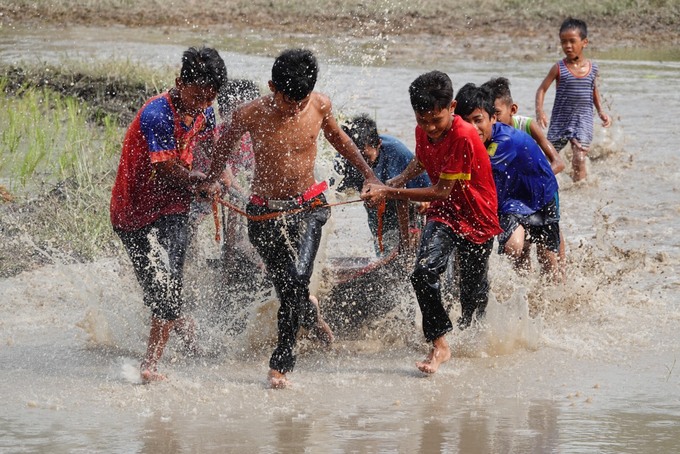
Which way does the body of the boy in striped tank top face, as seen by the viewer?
toward the camera

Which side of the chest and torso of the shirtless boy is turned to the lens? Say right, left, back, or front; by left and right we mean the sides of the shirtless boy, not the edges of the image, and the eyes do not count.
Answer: front

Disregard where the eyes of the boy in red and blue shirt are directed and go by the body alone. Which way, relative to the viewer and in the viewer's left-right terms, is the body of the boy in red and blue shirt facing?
facing the viewer and to the right of the viewer

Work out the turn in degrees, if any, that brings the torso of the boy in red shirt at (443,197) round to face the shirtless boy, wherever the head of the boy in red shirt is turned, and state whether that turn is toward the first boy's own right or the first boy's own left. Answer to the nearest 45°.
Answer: approximately 45° to the first boy's own right

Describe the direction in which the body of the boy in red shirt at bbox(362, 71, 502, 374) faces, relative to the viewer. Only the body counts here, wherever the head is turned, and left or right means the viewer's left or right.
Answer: facing the viewer and to the left of the viewer

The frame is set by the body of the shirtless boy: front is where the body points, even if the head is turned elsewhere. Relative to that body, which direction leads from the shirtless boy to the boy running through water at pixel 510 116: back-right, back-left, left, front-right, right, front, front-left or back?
back-left

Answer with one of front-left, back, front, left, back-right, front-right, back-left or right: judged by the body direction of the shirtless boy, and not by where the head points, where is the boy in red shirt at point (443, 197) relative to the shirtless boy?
left

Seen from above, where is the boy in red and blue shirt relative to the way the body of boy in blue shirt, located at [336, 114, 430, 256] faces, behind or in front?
in front

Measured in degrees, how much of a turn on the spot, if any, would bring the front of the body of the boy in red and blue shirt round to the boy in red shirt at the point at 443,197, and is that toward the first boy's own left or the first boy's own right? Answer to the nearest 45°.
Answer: approximately 45° to the first boy's own left

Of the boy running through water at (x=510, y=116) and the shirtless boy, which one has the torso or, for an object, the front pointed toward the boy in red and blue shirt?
the boy running through water

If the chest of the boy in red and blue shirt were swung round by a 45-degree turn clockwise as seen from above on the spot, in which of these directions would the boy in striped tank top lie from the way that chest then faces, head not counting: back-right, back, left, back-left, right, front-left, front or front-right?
back-left

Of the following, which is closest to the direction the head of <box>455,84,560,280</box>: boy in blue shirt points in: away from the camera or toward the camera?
toward the camera

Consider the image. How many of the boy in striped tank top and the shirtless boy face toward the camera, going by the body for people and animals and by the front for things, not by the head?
2

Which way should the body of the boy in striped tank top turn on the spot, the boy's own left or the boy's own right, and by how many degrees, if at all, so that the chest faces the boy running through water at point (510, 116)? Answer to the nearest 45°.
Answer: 0° — they already face them
